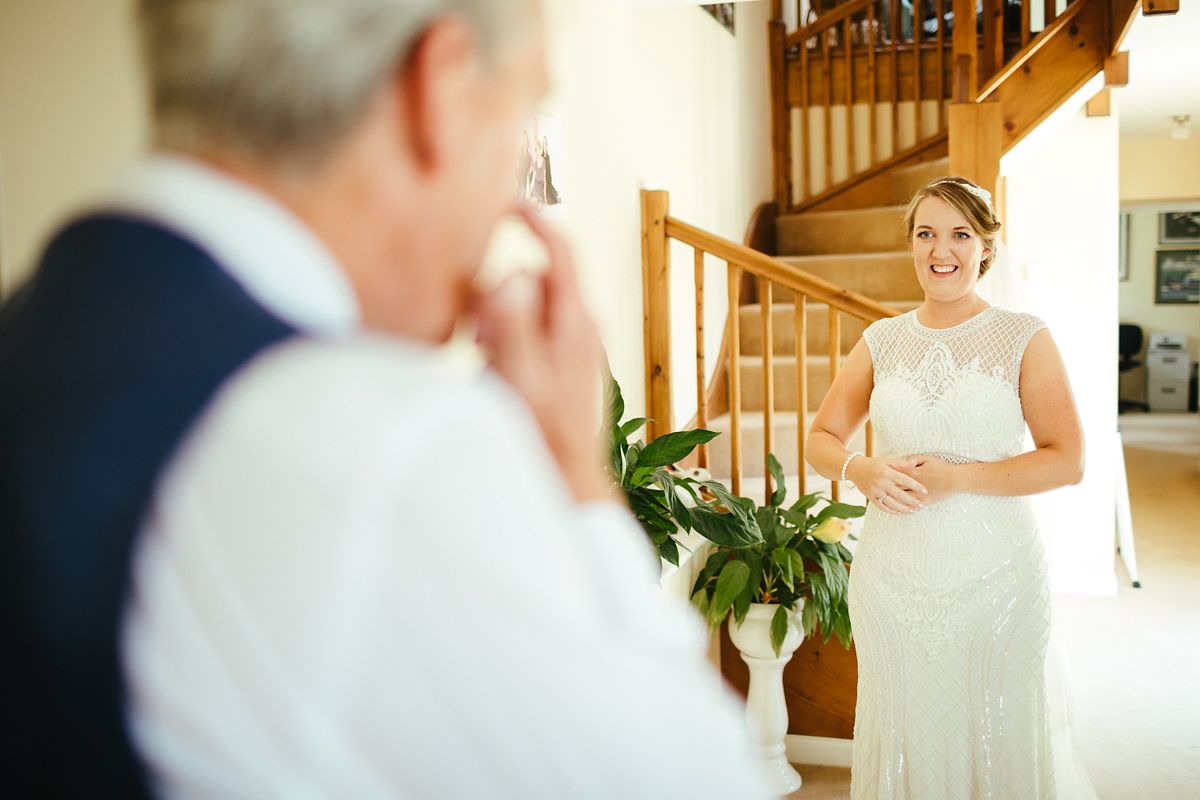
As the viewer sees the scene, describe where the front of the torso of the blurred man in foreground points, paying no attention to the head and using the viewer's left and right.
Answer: facing away from the viewer and to the right of the viewer

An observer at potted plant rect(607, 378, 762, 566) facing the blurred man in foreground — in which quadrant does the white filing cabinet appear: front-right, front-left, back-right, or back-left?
back-left

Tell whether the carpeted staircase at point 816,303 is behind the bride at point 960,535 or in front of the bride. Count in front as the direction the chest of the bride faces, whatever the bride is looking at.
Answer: behind

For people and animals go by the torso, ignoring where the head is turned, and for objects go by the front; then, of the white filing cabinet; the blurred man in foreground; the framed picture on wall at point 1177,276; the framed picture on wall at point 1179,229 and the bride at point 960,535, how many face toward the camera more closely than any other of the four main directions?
4

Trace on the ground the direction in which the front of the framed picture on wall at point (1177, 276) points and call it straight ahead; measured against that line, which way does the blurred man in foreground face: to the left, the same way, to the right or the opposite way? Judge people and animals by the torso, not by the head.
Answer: the opposite way

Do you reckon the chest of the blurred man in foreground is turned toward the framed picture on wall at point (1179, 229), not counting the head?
yes

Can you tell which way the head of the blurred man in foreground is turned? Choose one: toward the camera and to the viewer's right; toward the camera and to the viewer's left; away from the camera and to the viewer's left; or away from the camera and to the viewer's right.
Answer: away from the camera and to the viewer's right

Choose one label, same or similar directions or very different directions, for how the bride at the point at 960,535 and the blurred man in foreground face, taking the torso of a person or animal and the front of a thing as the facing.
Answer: very different directions
